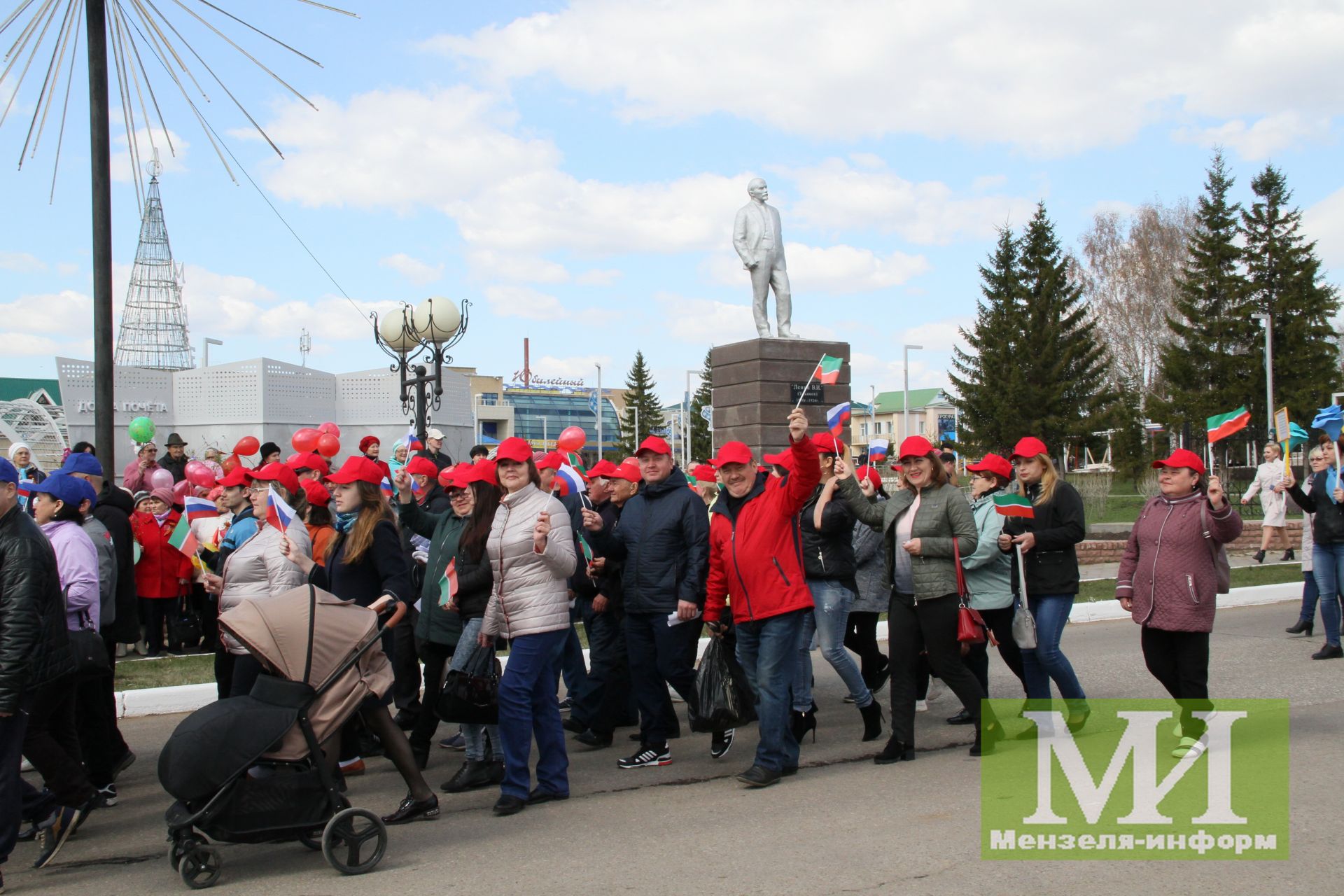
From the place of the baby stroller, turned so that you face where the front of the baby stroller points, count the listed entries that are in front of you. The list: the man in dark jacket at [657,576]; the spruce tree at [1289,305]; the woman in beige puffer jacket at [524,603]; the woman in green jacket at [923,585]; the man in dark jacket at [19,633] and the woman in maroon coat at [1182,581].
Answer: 1

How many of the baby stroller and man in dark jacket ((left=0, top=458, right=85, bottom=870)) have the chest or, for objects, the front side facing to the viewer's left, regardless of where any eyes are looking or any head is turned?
2

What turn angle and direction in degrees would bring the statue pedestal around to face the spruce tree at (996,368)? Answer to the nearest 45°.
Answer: approximately 135° to its left

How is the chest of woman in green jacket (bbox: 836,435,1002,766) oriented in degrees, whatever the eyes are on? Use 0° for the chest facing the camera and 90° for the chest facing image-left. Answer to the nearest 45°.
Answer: approximately 45°

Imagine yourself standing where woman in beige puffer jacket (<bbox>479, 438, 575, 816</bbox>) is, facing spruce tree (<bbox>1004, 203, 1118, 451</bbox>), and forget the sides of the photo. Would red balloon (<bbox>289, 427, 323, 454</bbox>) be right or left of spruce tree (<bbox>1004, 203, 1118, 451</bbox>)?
left

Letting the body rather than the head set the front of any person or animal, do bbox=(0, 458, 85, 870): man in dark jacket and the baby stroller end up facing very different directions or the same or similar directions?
same or similar directions

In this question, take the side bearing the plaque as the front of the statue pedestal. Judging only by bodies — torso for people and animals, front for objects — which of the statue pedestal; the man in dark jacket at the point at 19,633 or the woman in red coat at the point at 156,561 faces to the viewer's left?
the man in dark jacket

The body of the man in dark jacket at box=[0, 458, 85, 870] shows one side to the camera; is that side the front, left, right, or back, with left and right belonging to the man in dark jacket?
left

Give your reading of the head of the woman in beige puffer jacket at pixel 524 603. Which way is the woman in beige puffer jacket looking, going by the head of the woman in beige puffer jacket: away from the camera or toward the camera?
toward the camera

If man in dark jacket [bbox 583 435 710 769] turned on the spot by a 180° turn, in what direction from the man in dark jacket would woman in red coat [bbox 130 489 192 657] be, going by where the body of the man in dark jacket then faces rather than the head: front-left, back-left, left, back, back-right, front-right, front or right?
left

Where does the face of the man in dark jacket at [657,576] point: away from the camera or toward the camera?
toward the camera

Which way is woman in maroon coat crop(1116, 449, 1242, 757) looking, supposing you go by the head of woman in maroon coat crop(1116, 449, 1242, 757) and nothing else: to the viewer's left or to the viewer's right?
to the viewer's left

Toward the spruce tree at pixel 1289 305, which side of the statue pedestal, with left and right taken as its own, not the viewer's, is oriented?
left

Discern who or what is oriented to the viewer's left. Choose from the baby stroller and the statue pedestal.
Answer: the baby stroller

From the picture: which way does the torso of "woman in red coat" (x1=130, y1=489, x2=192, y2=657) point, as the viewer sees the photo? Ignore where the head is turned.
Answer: toward the camera

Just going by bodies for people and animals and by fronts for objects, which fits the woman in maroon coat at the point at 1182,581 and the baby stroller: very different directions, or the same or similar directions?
same or similar directions

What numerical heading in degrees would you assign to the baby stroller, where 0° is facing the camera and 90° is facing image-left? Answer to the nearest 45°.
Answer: approximately 90°

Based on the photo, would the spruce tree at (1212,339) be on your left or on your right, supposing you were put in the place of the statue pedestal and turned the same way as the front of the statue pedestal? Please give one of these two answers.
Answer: on your left
